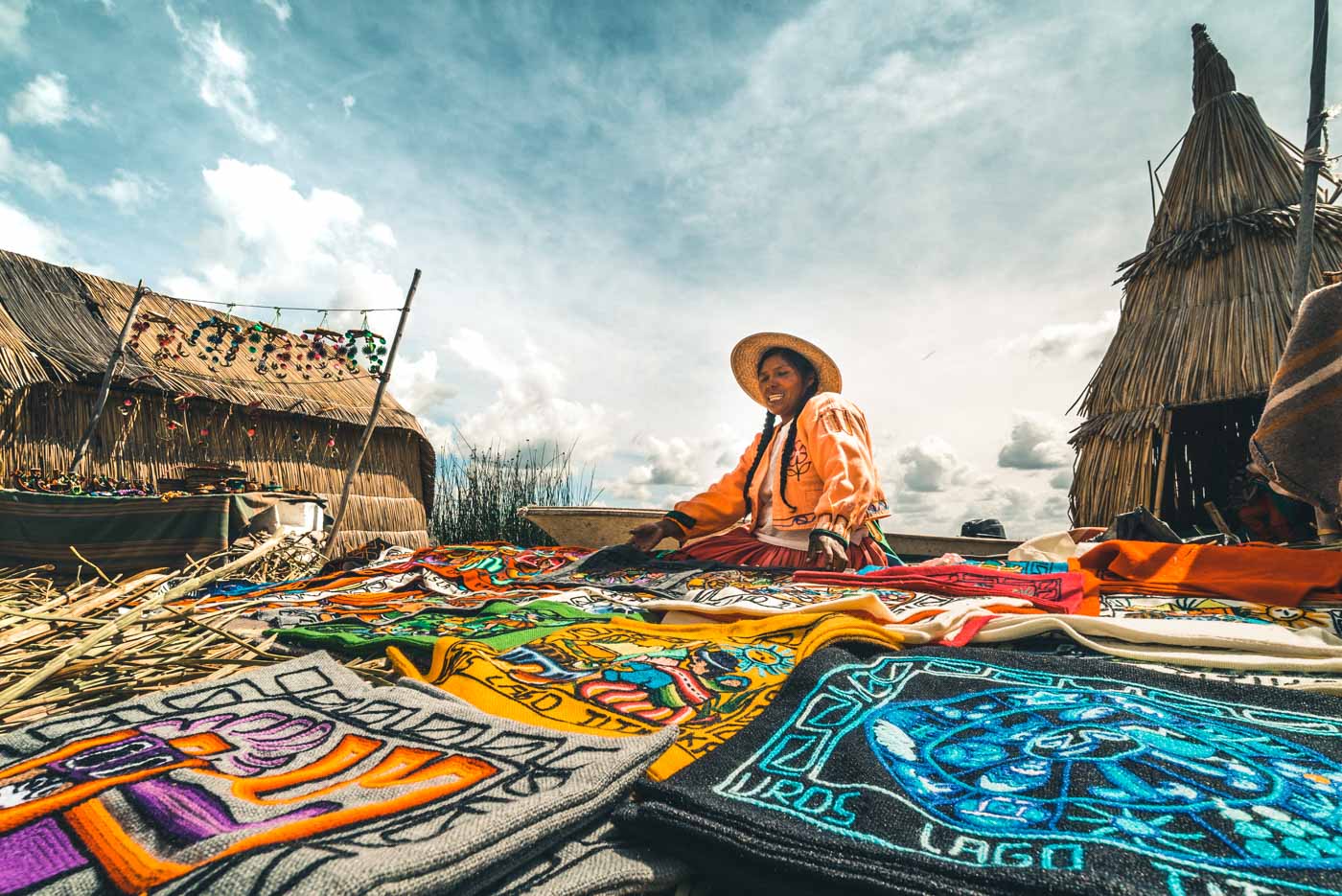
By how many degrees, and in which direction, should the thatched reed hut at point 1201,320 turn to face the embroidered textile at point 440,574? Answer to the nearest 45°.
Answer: approximately 45° to its right

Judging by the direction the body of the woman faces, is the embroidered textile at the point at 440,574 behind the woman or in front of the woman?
in front

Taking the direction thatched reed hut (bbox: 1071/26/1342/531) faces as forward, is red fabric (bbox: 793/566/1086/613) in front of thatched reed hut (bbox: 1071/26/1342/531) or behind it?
in front

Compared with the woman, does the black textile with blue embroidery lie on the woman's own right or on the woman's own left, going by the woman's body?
on the woman's own left

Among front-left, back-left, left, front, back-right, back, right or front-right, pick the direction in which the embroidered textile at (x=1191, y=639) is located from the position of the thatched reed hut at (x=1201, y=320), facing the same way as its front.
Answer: front

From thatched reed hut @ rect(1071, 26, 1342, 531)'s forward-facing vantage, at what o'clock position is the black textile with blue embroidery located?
The black textile with blue embroidery is roughly at 12 o'clock from the thatched reed hut.

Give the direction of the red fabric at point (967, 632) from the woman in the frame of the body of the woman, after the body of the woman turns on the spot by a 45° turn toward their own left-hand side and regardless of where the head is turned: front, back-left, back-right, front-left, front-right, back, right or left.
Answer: front

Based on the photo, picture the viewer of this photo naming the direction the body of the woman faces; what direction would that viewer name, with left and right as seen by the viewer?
facing the viewer and to the left of the viewer

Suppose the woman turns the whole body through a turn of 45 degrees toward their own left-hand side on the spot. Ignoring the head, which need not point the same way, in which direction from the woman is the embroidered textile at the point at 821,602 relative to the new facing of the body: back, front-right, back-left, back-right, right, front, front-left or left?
front

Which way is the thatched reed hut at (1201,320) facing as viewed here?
toward the camera

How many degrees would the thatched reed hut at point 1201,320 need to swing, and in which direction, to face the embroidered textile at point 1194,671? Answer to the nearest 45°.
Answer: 0° — it already faces it

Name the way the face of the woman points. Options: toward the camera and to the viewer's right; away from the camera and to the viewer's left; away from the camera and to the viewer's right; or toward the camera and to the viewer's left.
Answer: toward the camera and to the viewer's left

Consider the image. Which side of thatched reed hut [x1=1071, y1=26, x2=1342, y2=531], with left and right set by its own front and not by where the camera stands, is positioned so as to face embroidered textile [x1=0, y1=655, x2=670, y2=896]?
front

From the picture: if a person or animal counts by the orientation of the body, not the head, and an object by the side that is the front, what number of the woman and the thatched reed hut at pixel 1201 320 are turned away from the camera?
0
